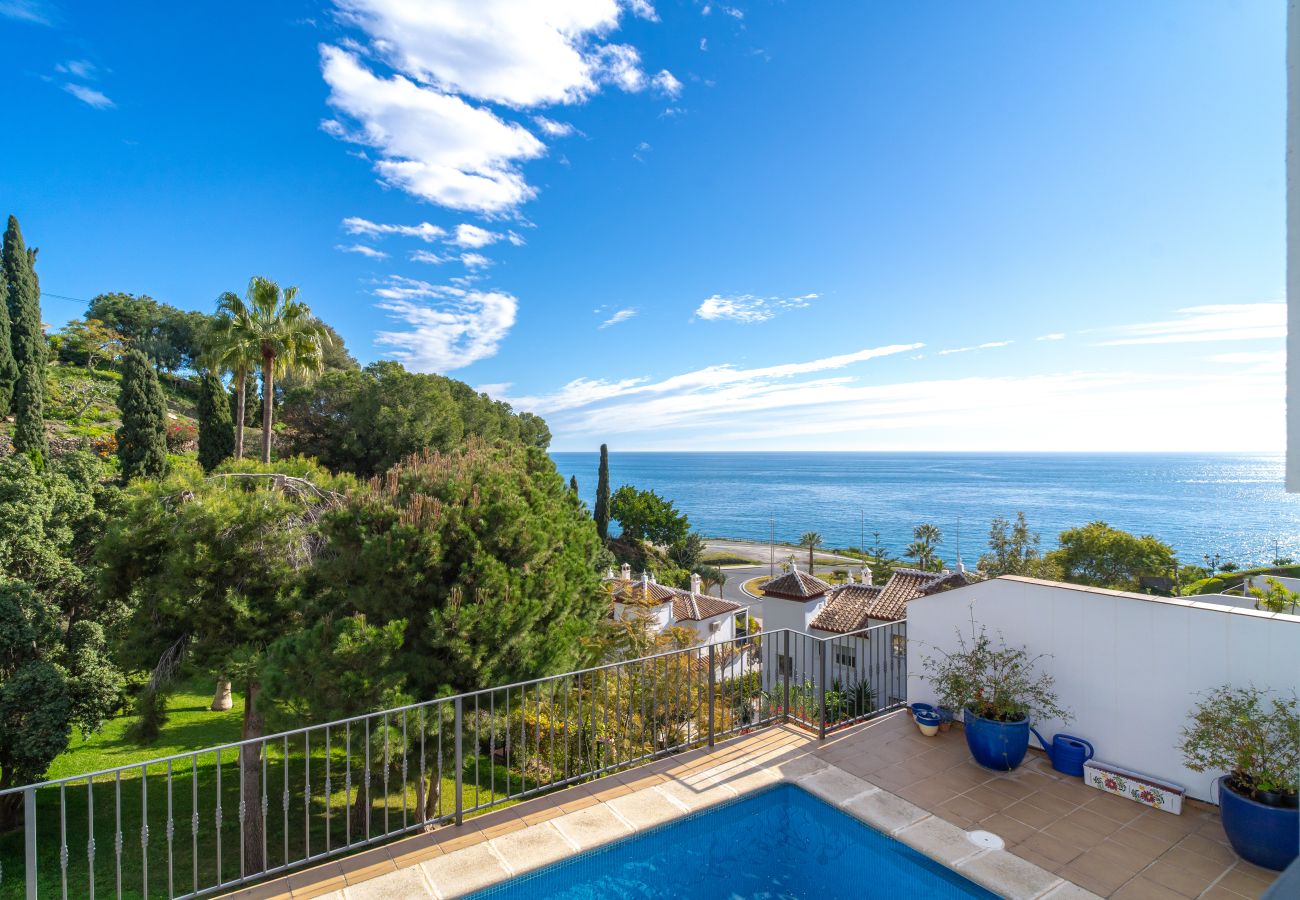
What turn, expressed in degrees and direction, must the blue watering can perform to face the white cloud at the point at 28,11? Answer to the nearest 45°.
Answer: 0° — it already faces it

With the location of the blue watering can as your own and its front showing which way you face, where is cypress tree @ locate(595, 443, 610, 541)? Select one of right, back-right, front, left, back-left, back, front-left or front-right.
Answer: front-right

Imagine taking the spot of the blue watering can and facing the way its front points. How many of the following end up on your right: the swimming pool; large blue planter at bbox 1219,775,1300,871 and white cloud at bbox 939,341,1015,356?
1

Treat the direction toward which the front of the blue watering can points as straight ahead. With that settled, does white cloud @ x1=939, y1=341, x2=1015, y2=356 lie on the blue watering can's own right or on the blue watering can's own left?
on the blue watering can's own right

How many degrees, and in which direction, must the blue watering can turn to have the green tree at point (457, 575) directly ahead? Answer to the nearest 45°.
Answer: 0° — it already faces it

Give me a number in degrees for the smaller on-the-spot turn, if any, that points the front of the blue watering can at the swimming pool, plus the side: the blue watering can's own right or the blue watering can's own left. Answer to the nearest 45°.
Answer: approximately 45° to the blue watering can's own left

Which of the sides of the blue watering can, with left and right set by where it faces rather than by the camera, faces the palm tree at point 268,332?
front

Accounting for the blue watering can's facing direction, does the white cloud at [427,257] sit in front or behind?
in front

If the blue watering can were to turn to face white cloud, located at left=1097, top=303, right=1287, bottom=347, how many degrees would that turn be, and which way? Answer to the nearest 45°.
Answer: approximately 90° to its right

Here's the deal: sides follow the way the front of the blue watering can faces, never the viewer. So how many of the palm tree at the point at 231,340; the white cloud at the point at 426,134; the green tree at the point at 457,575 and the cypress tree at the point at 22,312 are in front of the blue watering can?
4

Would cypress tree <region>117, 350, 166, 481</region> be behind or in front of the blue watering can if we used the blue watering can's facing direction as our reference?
in front

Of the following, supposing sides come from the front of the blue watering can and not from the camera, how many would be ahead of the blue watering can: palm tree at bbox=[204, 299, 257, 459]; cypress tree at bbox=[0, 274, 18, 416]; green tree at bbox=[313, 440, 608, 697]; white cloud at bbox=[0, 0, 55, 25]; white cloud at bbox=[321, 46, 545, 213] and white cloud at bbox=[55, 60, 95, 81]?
6

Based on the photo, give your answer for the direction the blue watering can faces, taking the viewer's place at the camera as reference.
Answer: facing to the left of the viewer

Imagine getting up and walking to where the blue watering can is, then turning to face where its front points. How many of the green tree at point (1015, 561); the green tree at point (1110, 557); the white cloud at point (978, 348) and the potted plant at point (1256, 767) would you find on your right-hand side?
3

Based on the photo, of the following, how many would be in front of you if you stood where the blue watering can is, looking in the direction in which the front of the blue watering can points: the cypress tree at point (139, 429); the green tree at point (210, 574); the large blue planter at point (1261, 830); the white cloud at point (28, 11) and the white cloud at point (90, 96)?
4
